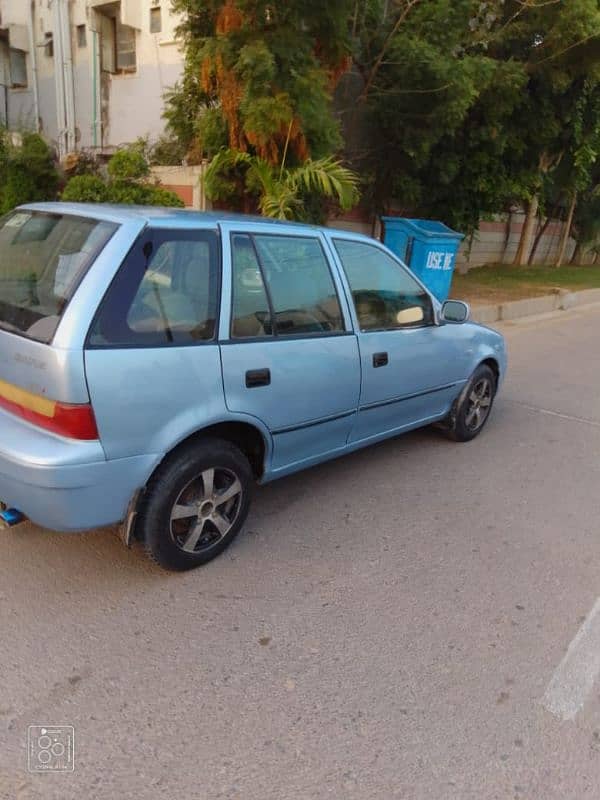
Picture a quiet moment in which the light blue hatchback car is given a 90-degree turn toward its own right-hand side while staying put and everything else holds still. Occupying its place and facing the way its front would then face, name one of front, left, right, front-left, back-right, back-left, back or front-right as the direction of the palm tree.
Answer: back-left

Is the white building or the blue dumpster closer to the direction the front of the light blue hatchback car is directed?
the blue dumpster

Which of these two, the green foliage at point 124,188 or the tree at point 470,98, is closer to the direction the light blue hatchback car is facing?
the tree

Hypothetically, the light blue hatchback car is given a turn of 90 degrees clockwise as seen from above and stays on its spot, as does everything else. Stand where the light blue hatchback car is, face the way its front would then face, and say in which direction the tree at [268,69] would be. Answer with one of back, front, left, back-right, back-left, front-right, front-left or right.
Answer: back-left

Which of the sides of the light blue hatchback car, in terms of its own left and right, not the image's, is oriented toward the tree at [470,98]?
front

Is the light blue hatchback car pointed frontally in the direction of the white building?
no

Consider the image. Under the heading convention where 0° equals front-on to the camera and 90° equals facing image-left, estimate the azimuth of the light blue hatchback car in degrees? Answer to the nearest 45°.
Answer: approximately 225°

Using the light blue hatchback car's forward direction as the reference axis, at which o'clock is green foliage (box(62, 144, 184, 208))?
The green foliage is roughly at 10 o'clock from the light blue hatchback car.

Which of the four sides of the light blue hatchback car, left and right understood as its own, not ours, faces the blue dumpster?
front
